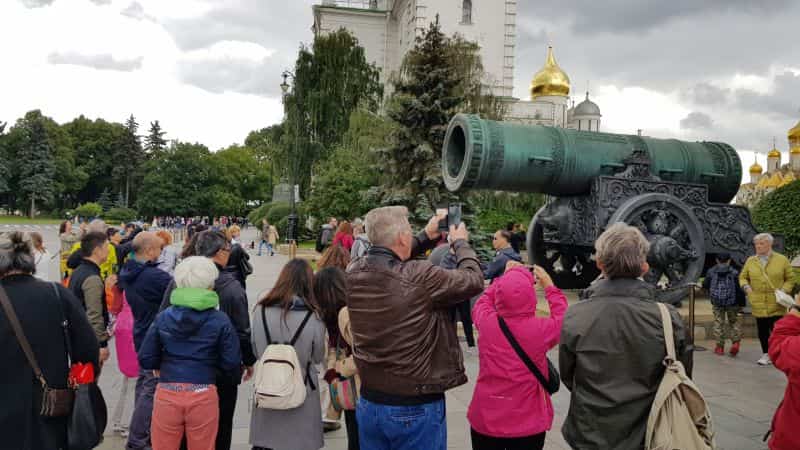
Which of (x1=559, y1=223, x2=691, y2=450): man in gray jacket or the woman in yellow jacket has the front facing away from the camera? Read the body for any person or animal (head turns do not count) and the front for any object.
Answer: the man in gray jacket

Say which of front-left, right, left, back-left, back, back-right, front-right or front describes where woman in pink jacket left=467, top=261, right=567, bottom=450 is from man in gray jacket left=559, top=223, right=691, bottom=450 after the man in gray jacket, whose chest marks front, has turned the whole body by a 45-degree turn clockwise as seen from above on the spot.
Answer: left

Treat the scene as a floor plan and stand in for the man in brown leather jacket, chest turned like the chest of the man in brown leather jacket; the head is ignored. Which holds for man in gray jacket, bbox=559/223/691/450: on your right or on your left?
on your right

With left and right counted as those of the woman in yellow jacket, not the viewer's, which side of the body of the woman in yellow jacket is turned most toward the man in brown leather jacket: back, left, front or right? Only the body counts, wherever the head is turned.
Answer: front

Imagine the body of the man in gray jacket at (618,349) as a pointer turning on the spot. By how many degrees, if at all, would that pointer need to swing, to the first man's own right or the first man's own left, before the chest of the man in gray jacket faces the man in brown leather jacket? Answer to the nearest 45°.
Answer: approximately 90° to the first man's own left

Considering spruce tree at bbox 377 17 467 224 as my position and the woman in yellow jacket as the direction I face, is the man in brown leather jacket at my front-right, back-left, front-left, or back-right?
front-right

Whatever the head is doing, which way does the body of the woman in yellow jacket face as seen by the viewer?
toward the camera

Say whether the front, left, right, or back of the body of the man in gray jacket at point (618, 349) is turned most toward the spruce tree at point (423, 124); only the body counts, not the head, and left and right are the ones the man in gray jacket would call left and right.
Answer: front

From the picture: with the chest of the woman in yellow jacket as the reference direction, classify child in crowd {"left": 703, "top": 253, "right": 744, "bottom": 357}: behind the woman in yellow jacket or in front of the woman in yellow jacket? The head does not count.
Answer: behind

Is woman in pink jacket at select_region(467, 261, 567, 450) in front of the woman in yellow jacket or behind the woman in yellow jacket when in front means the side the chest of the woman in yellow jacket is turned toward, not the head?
in front

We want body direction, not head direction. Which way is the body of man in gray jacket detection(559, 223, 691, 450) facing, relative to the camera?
away from the camera

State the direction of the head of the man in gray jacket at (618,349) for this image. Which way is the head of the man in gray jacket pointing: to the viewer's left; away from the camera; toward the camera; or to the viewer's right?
away from the camera

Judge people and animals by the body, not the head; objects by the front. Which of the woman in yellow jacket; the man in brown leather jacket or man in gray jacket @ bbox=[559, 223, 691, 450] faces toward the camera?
the woman in yellow jacket

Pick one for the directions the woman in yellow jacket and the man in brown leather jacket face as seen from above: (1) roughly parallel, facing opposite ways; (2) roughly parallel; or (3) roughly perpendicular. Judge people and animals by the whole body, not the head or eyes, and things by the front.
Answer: roughly parallel, facing opposite ways

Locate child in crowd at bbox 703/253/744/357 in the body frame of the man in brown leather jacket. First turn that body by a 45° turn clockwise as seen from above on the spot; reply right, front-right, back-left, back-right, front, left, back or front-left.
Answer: front-left

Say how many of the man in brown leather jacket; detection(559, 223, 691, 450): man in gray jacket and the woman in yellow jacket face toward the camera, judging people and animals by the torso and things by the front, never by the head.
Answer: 1

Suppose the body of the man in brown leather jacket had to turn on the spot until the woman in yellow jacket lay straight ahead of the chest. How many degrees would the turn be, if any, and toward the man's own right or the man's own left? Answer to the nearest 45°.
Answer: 0° — they already face them

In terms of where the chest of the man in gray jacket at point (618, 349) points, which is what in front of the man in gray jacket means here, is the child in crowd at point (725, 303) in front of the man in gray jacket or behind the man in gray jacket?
in front

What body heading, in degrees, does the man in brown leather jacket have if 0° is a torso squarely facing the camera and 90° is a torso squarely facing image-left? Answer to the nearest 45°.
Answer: approximately 225°
